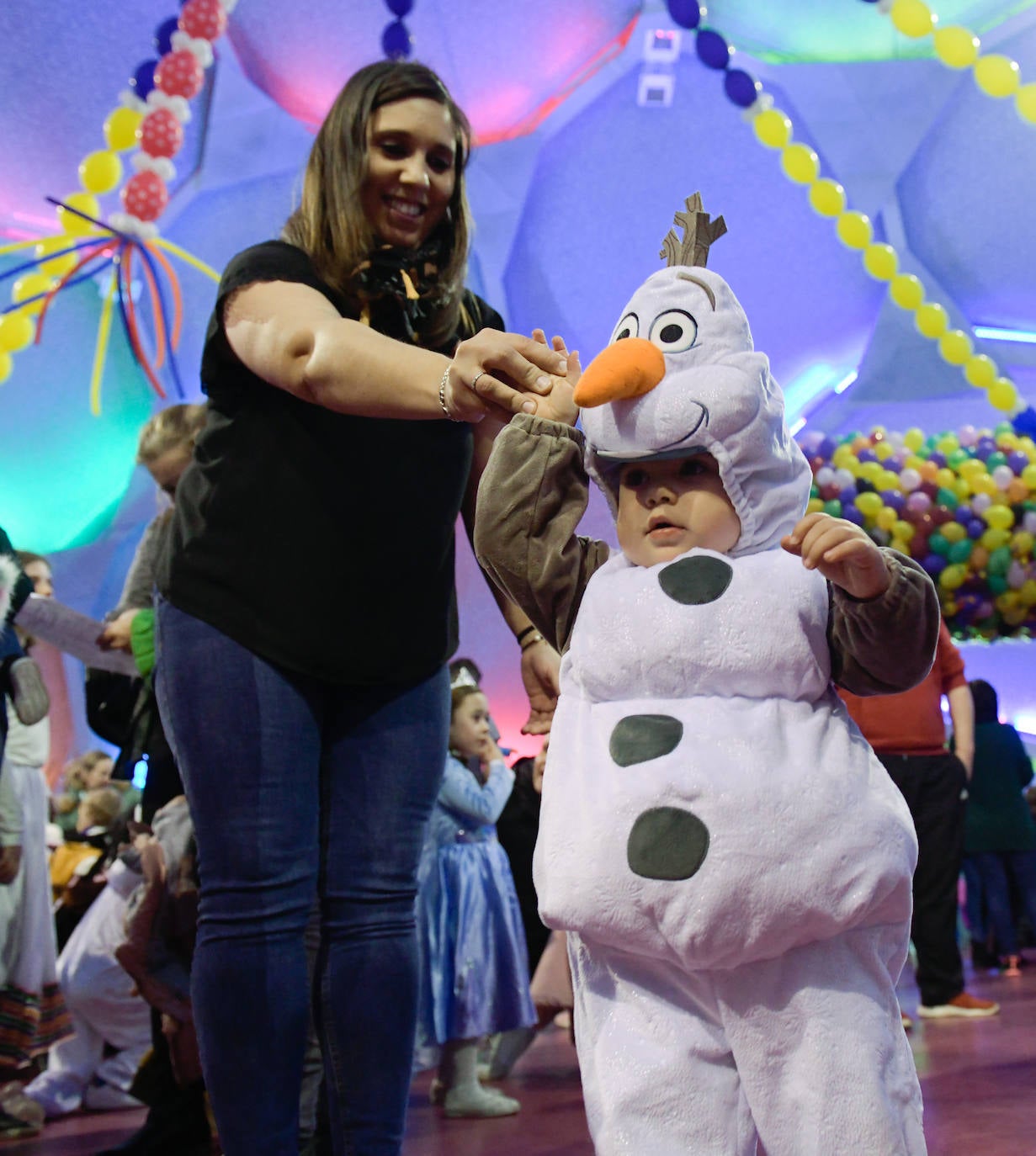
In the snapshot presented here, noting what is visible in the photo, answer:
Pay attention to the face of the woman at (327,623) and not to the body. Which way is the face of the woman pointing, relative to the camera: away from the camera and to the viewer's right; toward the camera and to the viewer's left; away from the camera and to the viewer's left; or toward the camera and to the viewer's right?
toward the camera and to the viewer's right

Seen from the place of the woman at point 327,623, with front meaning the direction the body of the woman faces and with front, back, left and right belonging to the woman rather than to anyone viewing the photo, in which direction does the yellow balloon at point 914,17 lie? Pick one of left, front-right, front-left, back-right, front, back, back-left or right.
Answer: left

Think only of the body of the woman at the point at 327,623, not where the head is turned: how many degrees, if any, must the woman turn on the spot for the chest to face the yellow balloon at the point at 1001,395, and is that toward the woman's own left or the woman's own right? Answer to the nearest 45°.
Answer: approximately 90° to the woman's own left

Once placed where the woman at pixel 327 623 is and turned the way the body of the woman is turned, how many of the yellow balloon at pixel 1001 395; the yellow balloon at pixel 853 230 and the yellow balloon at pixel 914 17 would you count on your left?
3

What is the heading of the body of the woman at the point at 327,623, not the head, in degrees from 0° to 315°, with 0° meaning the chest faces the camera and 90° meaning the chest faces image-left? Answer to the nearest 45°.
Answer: approximately 315°
